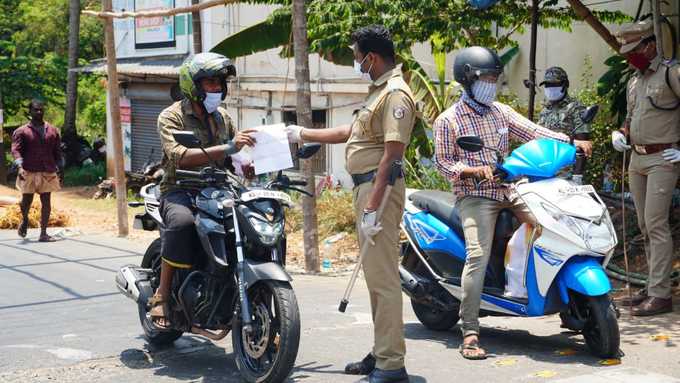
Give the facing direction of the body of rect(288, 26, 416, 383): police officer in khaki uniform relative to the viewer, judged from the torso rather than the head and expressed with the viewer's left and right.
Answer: facing to the left of the viewer

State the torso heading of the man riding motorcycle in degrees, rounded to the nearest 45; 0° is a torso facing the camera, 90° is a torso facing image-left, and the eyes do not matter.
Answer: approximately 315°

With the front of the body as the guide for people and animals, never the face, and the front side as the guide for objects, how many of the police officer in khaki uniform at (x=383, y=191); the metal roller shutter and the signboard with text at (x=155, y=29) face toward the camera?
2

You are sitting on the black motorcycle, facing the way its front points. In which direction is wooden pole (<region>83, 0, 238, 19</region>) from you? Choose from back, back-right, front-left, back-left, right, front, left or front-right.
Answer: back-left

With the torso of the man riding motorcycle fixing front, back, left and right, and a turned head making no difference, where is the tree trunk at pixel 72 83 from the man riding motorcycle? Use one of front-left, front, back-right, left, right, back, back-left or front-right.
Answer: back-left

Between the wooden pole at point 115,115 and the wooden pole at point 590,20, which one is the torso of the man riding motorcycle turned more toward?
the wooden pole at point 590,20

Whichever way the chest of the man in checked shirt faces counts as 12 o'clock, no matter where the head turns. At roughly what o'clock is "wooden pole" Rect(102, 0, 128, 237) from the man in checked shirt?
The wooden pole is roughly at 6 o'clock from the man in checked shirt.

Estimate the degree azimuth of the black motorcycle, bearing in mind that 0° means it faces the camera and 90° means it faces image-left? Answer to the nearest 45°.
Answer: approximately 315°

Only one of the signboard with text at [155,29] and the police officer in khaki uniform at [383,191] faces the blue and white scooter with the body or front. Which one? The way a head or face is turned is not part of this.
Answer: the signboard with text

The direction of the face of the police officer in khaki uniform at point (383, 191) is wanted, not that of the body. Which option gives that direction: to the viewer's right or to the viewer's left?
to the viewer's left

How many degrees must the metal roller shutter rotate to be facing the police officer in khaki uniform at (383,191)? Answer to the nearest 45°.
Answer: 0° — it already faces them

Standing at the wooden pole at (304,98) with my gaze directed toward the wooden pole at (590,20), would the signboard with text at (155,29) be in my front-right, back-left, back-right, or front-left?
back-left

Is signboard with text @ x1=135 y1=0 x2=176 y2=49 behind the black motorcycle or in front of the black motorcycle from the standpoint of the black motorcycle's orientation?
behind

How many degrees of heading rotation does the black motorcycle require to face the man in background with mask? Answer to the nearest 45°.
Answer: approximately 90° to its left
